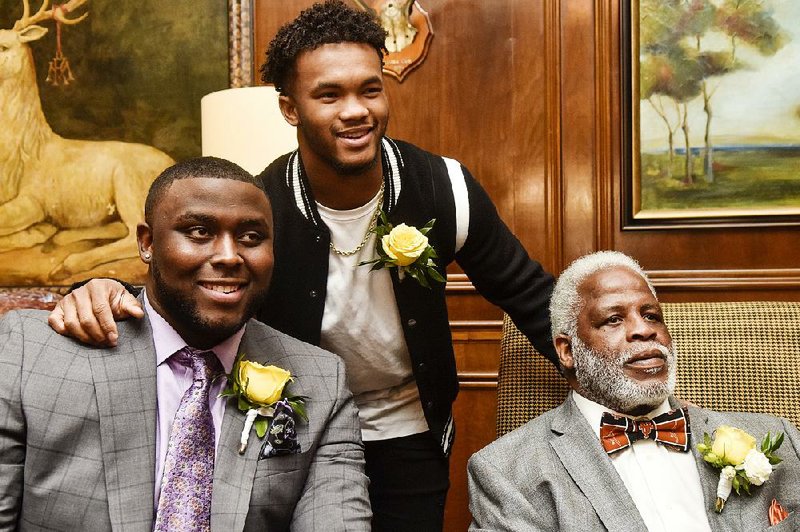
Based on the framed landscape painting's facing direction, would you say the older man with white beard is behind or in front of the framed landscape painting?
in front

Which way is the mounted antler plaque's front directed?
toward the camera

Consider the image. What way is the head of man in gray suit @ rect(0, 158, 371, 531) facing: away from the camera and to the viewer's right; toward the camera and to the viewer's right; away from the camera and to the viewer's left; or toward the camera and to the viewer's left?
toward the camera and to the viewer's right

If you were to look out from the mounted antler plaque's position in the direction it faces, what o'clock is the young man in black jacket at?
The young man in black jacket is roughly at 12 o'clock from the mounted antler plaque.

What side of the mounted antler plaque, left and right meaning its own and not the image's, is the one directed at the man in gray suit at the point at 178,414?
front

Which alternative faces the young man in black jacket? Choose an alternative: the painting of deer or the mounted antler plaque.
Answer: the mounted antler plaque

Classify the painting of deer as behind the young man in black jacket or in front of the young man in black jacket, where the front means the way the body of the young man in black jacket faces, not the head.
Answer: behind

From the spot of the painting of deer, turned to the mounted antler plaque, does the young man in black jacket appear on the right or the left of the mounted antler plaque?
right

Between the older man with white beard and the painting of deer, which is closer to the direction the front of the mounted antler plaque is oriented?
the older man with white beard

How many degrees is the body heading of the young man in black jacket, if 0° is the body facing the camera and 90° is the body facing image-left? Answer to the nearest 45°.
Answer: approximately 0°

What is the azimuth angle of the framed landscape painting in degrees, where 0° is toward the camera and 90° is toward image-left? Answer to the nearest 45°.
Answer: approximately 0°
